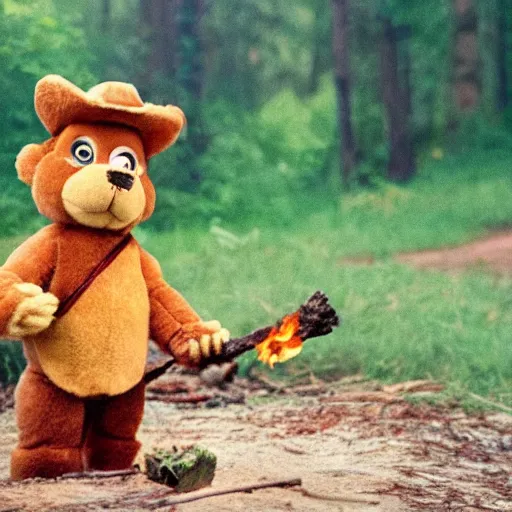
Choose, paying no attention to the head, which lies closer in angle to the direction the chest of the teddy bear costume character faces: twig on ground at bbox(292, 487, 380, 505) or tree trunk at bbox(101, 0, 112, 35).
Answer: the twig on ground

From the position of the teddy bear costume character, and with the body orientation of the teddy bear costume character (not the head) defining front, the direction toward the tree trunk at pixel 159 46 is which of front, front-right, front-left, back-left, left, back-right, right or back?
back-left

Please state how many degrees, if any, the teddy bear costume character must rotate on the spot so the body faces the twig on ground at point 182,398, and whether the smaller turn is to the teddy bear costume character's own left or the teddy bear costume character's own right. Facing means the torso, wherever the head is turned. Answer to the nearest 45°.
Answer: approximately 135° to the teddy bear costume character's own left

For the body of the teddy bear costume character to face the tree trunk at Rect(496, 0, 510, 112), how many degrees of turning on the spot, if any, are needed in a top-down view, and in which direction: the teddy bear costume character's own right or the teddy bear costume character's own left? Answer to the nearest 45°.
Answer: approximately 90° to the teddy bear costume character's own left

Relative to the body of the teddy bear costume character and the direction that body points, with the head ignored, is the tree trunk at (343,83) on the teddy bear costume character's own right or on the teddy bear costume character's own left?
on the teddy bear costume character's own left

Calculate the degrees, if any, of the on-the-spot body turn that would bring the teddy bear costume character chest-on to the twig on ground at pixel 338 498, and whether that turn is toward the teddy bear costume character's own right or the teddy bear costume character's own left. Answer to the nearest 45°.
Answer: approximately 45° to the teddy bear costume character's own left

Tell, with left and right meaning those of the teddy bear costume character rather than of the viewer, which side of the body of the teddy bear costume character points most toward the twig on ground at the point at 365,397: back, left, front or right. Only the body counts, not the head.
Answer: left

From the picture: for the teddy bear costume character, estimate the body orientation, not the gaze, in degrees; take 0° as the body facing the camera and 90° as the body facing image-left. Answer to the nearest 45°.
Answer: approximately 315°

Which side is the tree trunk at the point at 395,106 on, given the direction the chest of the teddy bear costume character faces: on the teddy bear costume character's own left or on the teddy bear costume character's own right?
on the teddy bear costume character's own left

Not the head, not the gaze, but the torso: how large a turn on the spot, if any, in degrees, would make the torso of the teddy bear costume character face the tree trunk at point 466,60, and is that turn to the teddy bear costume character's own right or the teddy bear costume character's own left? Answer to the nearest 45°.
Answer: approximately 90° to the teddy bear costume character's own left
